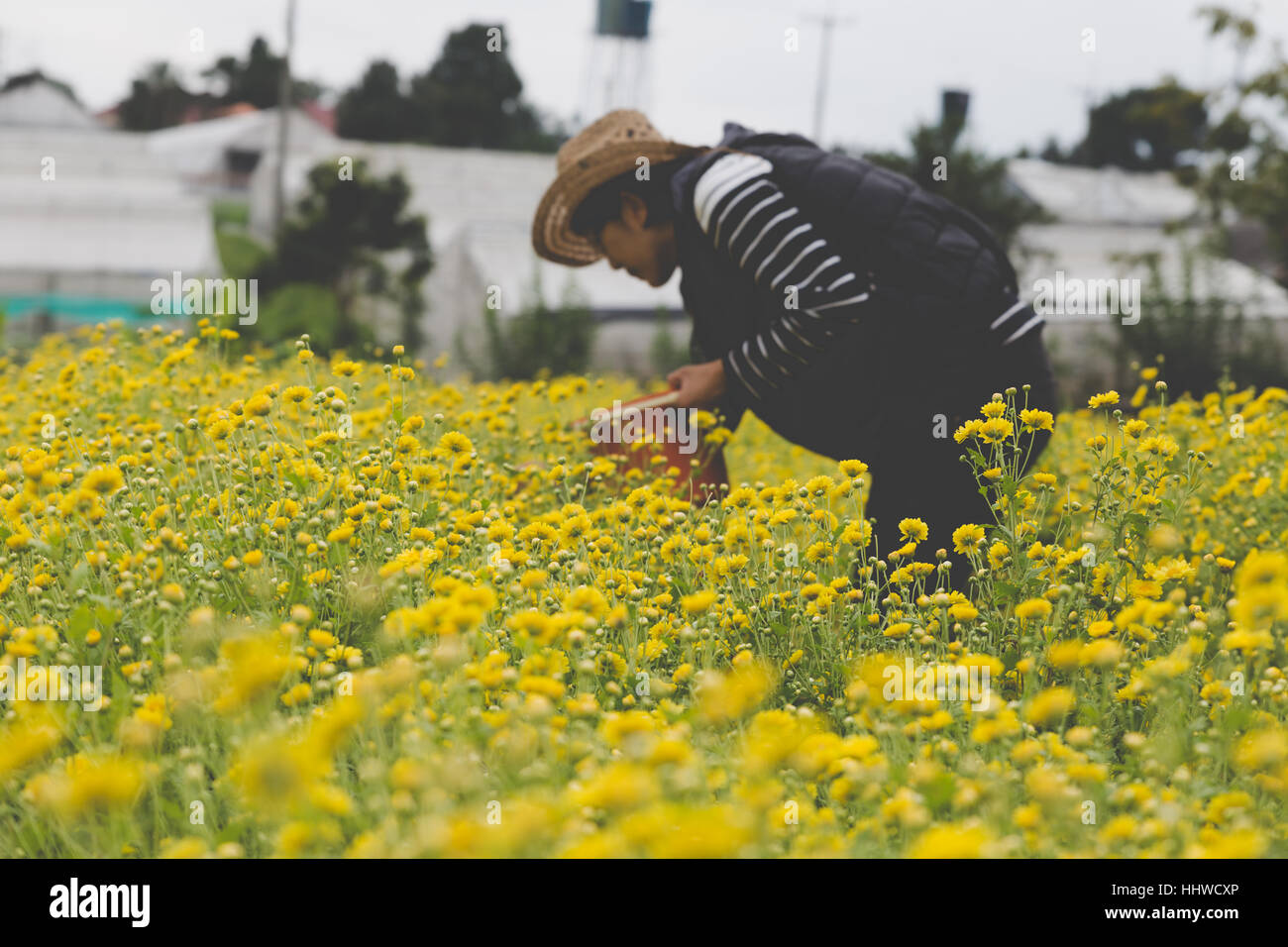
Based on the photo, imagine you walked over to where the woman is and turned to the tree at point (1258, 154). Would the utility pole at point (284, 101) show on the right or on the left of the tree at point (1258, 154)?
left

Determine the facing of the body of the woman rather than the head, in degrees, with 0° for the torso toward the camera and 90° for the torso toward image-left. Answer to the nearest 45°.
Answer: approximately 90°

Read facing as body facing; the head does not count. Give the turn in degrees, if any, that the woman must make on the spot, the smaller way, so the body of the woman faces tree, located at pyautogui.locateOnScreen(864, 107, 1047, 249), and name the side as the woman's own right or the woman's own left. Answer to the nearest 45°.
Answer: approximately 90° to the woman's own right

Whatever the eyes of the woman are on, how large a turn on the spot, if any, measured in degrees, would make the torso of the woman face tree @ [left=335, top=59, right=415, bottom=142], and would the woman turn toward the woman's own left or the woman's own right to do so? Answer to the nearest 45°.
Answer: approximately 90° to the woman's own right

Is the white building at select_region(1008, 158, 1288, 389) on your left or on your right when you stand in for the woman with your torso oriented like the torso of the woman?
on your right

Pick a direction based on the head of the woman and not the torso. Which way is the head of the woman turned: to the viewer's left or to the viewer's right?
to the viewer's left
